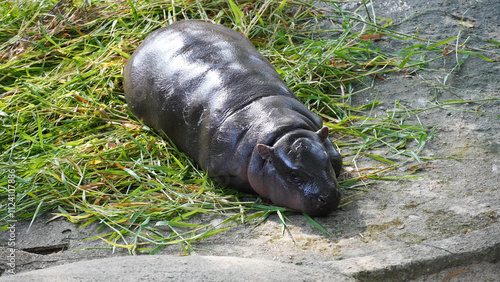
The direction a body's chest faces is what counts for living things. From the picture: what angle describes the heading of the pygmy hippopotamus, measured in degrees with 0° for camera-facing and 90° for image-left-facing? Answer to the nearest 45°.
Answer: approximately 315°
